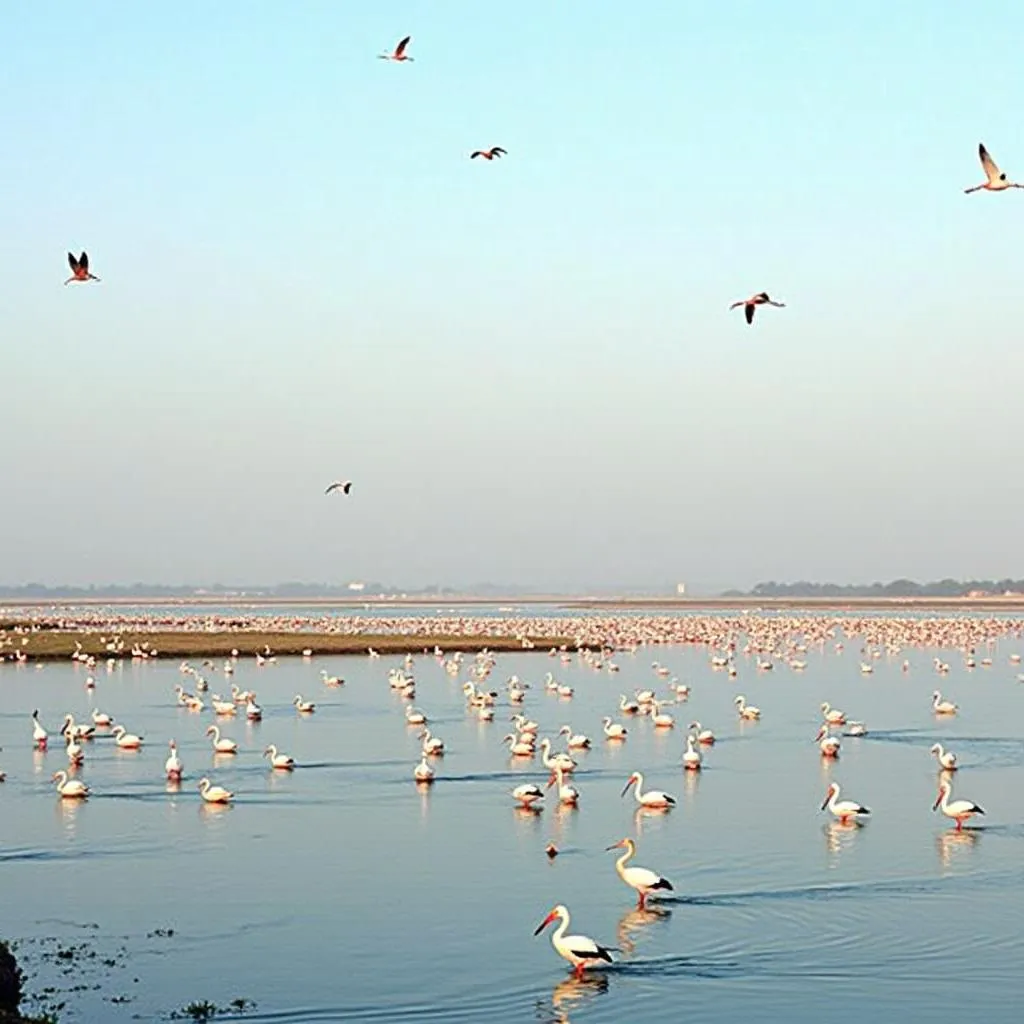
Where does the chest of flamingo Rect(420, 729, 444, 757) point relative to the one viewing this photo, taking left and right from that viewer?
facing to the left of the viewer

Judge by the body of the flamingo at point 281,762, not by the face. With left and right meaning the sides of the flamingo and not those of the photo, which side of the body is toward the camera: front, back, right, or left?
left

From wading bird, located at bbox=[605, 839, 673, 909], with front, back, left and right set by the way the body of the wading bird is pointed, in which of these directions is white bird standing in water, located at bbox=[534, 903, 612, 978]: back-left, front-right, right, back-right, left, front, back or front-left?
left

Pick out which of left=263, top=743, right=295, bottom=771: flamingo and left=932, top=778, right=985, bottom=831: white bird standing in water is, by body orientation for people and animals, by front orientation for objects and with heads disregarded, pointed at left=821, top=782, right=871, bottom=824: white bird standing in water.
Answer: left=932, top=778, right=985, bottom=831: white bird standing in water

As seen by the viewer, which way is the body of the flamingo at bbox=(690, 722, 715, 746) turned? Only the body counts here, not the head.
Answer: to the viewer's left

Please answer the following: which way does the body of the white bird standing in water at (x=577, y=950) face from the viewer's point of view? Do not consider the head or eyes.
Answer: to the viewer's left

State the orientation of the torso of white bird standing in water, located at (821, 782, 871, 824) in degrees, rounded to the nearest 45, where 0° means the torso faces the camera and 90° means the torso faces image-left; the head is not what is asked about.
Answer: approximately 90°

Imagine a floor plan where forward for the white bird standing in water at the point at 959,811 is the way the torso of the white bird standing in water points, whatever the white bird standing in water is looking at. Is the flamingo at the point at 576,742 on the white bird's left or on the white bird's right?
on the white bird's right

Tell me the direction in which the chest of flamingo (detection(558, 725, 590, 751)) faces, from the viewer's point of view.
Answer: to the viewer's left

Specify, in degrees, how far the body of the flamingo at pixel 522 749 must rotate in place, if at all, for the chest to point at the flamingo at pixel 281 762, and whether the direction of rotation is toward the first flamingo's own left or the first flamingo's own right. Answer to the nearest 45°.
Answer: approximately 45° to the first flamingo's own left

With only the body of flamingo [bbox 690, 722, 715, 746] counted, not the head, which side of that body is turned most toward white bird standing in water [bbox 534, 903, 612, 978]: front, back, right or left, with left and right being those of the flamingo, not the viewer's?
left

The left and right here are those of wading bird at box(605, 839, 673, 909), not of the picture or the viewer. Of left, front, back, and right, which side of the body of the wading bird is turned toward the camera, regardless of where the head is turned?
left

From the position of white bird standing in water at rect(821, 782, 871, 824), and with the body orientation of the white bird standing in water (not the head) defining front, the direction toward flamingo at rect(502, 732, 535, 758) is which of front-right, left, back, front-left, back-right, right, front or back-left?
front-right
